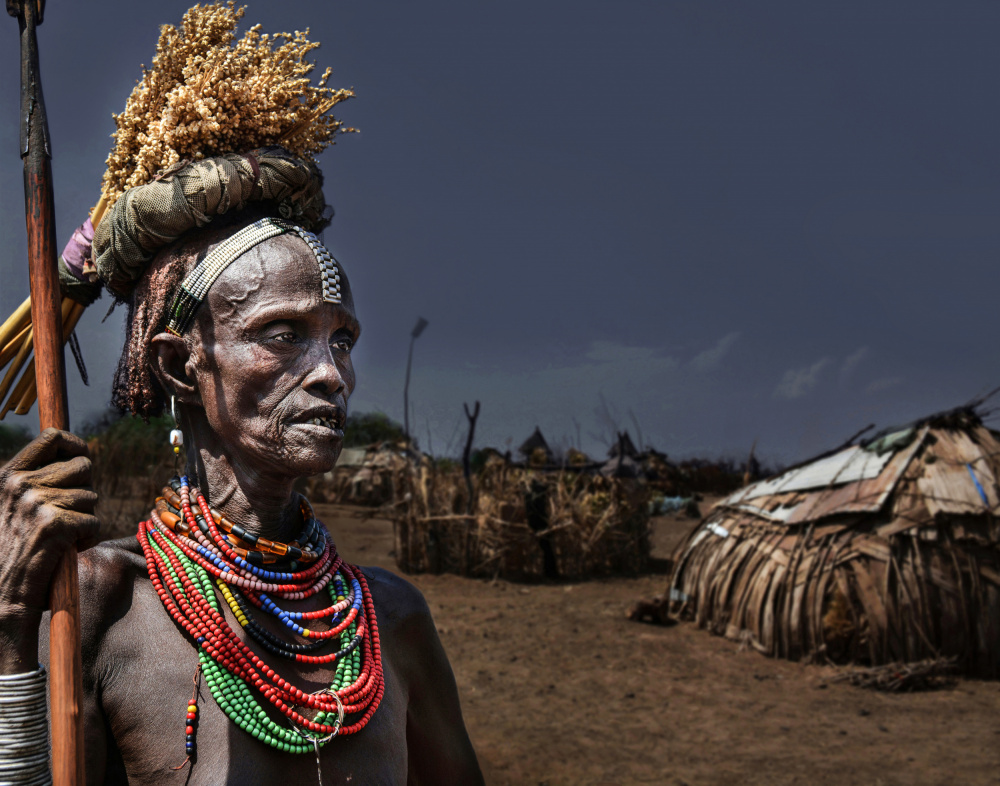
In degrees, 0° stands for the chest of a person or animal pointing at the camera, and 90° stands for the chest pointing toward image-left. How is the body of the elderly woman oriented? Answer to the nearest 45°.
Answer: approximately 315°

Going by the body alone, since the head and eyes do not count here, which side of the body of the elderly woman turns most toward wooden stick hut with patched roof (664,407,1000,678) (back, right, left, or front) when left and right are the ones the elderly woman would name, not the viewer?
left

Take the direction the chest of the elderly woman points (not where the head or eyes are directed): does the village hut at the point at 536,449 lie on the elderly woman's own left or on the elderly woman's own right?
on the elderly woman's own left

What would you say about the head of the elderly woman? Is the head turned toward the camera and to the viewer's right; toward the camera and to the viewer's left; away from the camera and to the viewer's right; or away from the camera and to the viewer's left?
toward the camera and to the viewer's right

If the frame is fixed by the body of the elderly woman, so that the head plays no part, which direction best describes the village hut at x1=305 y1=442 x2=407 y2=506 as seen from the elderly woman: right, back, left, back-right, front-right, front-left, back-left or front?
back-left
